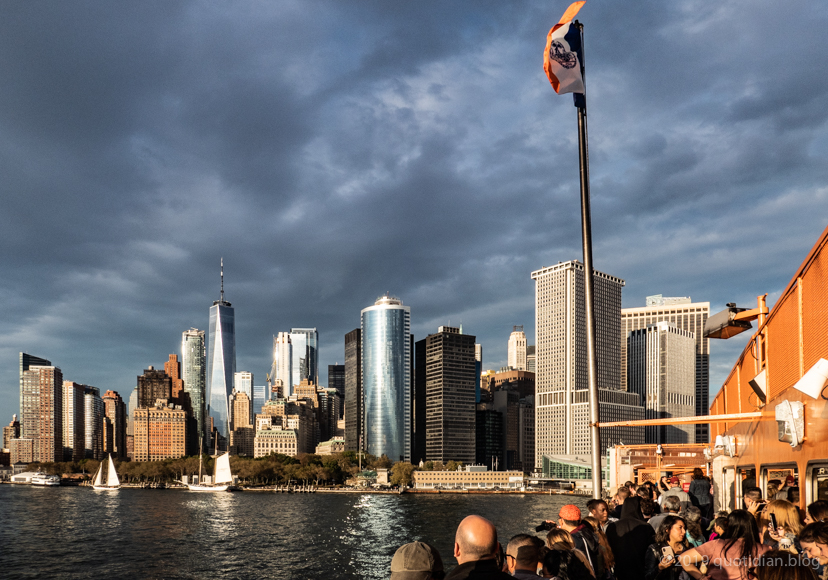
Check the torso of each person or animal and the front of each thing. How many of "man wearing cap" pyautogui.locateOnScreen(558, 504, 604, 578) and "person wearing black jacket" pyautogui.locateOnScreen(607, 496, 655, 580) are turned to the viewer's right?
0

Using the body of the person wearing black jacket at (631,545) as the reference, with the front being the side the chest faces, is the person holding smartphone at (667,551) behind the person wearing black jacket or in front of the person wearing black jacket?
behind

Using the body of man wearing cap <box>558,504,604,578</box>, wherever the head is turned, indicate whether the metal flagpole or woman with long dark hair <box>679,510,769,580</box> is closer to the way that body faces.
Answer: the metal flagpole

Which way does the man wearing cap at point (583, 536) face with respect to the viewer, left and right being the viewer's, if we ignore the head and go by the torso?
facing away from the viewer and to the left of the viewer

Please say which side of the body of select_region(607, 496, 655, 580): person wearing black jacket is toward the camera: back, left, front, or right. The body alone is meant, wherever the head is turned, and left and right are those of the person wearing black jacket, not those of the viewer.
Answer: back

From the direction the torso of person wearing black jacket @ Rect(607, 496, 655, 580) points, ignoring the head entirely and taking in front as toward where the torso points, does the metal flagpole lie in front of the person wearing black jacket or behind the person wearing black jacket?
in front

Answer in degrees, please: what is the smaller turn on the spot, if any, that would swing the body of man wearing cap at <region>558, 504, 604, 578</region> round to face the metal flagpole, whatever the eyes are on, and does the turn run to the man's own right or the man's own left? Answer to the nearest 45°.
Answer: approximately 45° to the man's own right

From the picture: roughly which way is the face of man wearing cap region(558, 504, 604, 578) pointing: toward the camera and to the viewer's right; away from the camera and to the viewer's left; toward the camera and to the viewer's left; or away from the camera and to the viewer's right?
away from the camera and to the viewer's left
